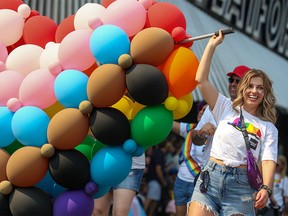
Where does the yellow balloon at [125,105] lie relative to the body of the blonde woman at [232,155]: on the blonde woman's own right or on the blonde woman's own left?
on the blonde woman's own right

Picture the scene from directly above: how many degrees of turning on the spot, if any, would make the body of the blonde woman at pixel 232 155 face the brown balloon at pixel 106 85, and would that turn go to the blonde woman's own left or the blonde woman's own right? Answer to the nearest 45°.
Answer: approximately 90° to the blonde woman's own right

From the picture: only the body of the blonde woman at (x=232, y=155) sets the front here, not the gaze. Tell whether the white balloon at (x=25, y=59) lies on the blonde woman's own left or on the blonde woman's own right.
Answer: on the blonde woman's own right

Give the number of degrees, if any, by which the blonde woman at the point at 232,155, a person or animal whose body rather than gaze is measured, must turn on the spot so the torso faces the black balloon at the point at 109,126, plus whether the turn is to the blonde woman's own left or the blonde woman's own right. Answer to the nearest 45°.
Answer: approximately 90° to the blonde woman's own right

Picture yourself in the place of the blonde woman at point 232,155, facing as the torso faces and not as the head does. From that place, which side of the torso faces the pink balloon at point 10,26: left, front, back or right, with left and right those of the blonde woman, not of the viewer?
right

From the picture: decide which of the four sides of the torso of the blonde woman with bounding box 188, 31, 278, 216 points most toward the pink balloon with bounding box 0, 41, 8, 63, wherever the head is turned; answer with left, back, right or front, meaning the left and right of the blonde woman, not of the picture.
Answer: right

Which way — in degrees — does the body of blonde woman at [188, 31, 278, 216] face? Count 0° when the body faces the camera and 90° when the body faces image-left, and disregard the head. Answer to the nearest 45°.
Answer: approximately 0°

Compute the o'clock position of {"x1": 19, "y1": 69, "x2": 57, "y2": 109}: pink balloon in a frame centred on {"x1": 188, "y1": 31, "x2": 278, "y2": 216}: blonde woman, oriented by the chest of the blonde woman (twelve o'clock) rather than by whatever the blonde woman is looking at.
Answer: The pink balloon is roughly at 3 o'clock from the blonde woman.

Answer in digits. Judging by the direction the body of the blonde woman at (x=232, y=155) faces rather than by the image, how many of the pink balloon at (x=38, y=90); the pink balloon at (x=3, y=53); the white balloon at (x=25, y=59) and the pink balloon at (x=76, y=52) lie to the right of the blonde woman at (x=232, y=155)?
4
